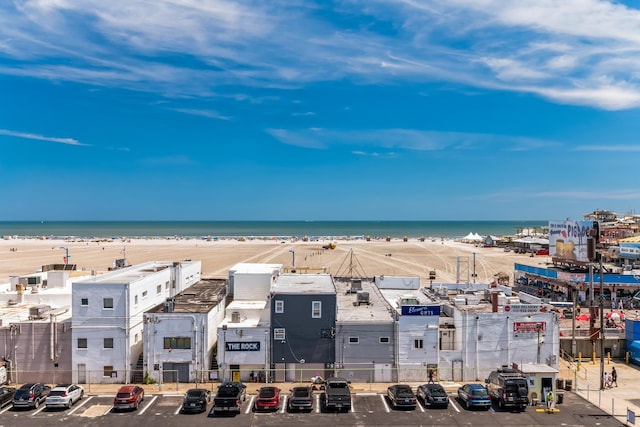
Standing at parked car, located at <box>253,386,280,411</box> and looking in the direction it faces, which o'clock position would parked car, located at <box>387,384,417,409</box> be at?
parked car, located at <box>387,384,417,409</box> is roughly at 3 o'clock from parked car, located at <box>253,386,280,411</box>.

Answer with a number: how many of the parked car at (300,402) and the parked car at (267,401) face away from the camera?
2

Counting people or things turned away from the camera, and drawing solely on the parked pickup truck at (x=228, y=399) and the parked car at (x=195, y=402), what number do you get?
2

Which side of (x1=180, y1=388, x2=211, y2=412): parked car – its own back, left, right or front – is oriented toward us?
back

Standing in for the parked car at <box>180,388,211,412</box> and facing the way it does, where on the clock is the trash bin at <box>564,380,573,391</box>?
The trash bin is roughly at 3 o'clock from the parked car.

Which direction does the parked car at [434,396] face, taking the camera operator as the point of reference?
facing away from the viewer and to the left of the viewer

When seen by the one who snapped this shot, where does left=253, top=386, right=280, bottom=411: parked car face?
facing away from the viewer

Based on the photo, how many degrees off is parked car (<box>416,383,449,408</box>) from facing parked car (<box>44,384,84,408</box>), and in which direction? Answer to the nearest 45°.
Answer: approximately 45° to its left

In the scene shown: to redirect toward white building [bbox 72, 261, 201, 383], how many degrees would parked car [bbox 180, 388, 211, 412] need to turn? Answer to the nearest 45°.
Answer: approximately 45° to its left

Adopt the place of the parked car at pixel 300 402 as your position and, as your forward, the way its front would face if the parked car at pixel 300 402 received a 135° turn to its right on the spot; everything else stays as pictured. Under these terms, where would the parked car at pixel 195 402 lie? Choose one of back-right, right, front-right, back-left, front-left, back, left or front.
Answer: back-right

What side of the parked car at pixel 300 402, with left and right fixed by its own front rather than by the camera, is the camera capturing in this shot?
back

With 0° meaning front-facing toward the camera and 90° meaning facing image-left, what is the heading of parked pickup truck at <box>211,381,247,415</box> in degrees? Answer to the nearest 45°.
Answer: approximately 180°

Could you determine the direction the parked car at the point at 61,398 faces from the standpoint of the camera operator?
facing away from the viewer and to the right of the viewer

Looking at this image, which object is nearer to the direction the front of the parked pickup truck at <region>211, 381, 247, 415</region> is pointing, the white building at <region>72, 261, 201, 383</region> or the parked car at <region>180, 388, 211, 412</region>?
the white building
